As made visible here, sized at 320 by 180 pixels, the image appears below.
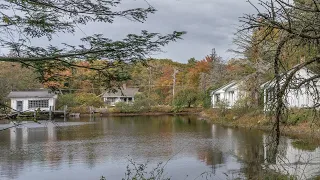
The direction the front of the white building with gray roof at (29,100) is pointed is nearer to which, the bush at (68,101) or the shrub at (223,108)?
the shrub

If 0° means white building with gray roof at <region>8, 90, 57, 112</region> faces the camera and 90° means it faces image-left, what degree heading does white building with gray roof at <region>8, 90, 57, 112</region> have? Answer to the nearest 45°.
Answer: approximately 0°

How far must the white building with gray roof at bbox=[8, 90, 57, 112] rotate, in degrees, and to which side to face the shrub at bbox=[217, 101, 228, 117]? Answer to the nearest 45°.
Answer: approximately 45° to its left

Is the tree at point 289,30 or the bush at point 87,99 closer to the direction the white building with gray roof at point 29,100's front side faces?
the tree

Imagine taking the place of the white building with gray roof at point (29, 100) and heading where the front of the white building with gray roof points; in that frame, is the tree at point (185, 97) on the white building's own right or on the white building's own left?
on the white building's own left

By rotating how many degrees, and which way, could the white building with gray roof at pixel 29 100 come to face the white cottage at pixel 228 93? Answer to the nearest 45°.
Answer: approximately 45° to its left

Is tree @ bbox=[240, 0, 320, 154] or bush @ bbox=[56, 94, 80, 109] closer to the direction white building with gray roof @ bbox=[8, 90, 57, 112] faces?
the tree

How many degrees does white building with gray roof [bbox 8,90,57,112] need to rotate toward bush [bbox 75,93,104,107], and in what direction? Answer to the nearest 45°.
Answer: approximately 90° to its left

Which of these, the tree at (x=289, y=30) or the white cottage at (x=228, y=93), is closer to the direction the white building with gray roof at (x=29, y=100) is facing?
the tree

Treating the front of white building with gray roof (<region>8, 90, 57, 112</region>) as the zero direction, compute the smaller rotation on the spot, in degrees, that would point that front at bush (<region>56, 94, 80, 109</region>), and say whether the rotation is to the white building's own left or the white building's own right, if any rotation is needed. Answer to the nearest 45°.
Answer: approximately 90° to the white building's own left
